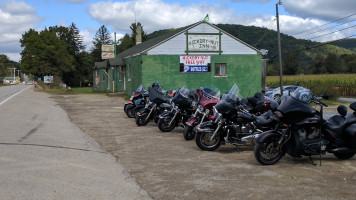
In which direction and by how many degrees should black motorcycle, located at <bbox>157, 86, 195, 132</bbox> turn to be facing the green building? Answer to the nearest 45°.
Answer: approximately 135° to its right

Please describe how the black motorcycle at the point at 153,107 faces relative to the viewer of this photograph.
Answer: facing the viewer and to the left of the viewer

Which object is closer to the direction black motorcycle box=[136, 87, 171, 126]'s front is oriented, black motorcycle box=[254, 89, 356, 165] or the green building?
the black motorcycle

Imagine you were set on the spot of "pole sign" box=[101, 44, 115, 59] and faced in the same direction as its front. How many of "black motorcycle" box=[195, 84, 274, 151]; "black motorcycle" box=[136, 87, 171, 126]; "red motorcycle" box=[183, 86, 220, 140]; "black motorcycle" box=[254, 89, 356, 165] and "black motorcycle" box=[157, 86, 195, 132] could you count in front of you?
5

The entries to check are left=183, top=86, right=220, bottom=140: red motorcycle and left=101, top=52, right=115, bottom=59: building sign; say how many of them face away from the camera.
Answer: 0

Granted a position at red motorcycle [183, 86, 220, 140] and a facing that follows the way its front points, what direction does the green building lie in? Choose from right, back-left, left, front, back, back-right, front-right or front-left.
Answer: back-right

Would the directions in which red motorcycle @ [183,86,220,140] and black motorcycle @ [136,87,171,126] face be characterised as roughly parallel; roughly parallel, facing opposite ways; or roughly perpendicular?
roughly parallel

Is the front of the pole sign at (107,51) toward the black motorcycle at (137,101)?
yes

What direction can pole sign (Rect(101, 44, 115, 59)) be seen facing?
toward the camera

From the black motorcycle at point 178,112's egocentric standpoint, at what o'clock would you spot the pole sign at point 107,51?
The pole sign is roughly at 4 o'clock from the black motorcycle.

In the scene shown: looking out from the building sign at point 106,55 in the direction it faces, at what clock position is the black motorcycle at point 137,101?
The black motorcycle is roughly at 12 o'clock from the building sign.

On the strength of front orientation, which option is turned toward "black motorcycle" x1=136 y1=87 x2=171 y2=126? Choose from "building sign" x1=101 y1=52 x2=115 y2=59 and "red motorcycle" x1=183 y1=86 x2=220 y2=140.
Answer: the building sign
